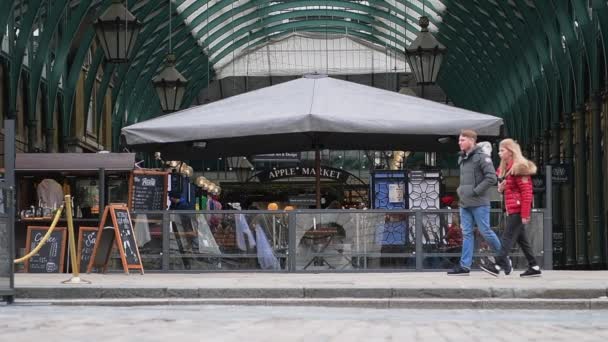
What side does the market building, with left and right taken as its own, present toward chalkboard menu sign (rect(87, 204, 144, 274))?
front

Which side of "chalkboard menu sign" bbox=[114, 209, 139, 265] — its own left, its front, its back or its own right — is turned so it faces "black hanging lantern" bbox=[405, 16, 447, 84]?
left

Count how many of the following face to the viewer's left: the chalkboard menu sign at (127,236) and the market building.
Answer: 0

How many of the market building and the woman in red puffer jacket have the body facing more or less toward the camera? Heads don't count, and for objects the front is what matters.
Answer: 1

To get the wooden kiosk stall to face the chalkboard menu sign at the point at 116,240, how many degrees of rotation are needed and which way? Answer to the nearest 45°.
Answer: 0° — it already faces it

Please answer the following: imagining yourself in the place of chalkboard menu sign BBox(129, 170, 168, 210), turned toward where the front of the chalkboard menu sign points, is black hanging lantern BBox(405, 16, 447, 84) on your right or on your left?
on your left

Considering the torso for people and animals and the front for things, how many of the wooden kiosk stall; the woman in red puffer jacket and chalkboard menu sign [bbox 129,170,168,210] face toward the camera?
2

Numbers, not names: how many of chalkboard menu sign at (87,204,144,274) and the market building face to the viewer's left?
0

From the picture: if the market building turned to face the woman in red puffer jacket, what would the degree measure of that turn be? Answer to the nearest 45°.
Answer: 0° — it already faces them
